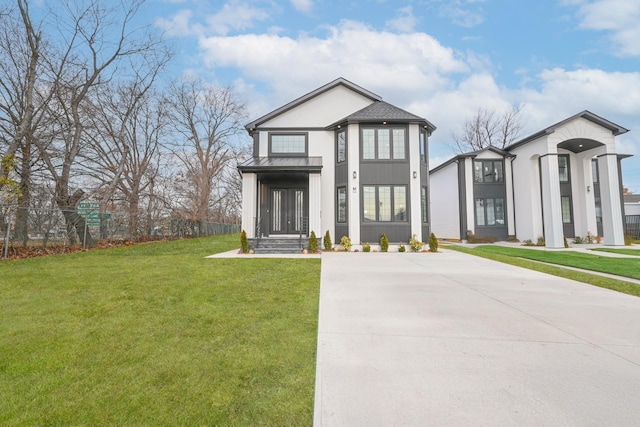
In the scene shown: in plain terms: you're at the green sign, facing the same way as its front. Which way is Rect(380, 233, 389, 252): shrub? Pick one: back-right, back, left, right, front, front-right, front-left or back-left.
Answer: front-left

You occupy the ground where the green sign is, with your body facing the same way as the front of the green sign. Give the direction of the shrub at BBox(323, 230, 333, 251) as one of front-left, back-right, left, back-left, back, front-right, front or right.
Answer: front-left

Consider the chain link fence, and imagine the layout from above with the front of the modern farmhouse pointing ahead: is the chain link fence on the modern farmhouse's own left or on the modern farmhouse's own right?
on the modern farmhouse's own right

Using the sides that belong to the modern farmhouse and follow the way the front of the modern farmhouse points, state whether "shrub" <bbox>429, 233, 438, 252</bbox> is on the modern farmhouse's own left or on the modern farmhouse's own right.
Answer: on the modern farmhouse's own left

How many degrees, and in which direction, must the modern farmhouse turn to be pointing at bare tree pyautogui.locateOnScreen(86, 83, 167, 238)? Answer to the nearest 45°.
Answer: approximately 90° to its right

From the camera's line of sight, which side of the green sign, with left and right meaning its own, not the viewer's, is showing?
front

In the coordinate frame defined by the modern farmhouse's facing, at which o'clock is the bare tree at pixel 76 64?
The bare tree is roughly at 3 o'clock from the modern farmhouse.
